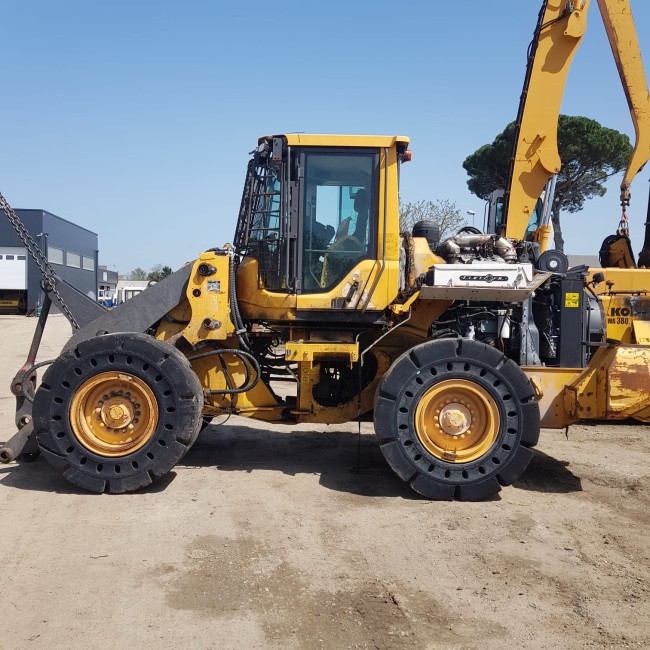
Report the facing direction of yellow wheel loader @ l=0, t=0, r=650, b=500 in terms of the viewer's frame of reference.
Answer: facing to the left of the viewer
